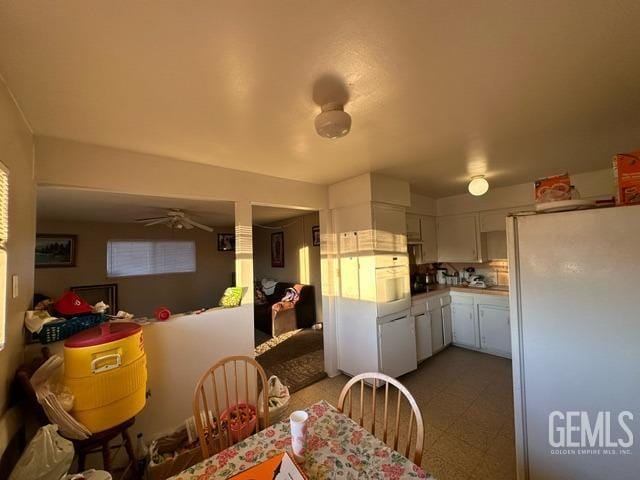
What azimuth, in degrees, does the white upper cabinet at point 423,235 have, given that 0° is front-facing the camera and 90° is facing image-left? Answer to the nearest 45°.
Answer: approximately 315°

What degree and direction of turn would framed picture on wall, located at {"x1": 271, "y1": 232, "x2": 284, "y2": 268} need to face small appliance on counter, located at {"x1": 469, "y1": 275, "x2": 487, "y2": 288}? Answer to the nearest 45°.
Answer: approximately 45° to its left

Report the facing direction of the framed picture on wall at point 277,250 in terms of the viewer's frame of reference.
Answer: facing the viewer

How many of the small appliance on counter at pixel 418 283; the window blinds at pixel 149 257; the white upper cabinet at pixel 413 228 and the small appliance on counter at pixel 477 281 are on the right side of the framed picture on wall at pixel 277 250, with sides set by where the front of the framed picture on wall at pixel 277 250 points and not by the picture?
1

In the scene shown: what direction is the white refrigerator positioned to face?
to the viewer's left

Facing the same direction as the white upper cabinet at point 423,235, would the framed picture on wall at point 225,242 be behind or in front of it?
behind
